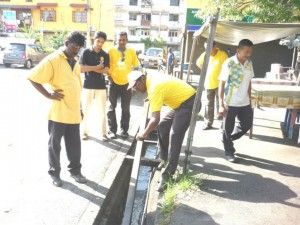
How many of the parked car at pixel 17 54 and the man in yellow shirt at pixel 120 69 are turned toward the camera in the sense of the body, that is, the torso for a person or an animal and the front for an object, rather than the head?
1

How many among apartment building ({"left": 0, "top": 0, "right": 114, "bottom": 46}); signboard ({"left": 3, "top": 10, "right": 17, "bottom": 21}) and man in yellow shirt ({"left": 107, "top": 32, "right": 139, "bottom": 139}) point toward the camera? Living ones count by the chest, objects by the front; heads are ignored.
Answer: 3

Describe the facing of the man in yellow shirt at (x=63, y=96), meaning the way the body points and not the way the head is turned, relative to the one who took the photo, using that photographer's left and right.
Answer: facing the viewer and to the right of the viewer

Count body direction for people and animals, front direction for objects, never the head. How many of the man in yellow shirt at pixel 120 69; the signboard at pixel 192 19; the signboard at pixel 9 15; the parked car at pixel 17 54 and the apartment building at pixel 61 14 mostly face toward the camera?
4

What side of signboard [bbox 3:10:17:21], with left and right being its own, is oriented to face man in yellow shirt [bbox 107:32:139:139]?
front

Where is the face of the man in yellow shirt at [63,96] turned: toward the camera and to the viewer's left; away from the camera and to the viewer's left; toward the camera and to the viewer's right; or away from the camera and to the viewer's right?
toward the camera and to the viewer's right

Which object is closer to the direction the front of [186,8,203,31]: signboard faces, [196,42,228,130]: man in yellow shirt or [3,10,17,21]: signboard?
the man in yellow shirt

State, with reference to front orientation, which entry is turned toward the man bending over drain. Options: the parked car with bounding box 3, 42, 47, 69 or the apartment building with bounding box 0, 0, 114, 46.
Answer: the apartment building

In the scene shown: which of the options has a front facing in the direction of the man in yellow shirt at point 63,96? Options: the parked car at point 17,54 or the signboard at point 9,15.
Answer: the signboard
